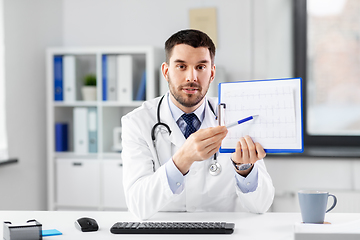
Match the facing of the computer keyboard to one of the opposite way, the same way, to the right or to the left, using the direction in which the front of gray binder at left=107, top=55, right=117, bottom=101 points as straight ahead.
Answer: the opposite way

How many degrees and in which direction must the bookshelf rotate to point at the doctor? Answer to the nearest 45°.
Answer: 0° — it already faces them

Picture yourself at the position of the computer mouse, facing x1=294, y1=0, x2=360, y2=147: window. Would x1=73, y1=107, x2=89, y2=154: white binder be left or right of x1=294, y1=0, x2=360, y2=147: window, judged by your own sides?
left

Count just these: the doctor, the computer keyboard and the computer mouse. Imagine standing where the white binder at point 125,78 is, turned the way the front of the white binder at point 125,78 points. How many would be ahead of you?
3

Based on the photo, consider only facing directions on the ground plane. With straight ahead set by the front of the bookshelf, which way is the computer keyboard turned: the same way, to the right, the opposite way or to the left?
the opposite way

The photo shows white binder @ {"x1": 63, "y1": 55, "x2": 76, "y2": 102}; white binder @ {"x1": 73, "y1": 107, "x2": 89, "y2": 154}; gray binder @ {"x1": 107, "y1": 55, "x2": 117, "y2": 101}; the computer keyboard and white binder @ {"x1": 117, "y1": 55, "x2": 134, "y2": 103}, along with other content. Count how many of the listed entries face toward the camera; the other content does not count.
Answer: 4

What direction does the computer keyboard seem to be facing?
away from the camera

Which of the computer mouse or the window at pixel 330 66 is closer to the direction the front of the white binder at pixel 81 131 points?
the computer mouse

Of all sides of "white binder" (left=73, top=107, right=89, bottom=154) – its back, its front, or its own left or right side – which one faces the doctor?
front

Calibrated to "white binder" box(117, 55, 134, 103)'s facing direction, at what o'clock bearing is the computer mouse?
The computer mouse is roughly at 12 o'clock from the white binder.
